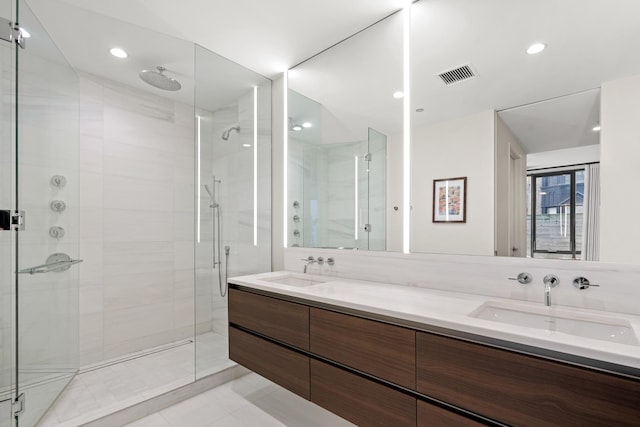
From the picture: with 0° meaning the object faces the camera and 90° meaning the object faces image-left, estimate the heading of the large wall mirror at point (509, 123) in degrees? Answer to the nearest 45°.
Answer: approximately 45°

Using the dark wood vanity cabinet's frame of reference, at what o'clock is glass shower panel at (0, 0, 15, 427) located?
The glass shower panel is roughly at 1 o'clock from the dark wood vanity cabinet.
